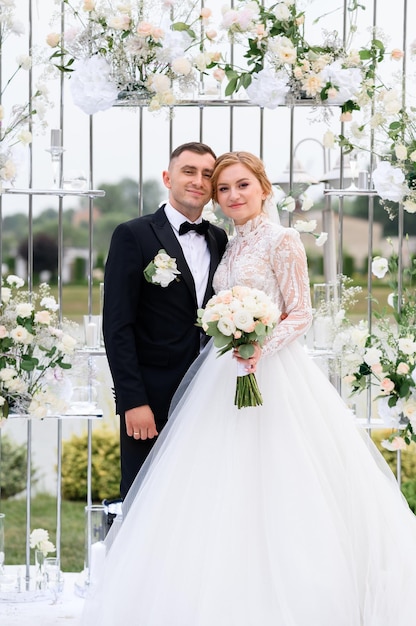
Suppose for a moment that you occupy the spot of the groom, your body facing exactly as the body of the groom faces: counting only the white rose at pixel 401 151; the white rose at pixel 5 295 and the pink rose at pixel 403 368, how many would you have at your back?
1

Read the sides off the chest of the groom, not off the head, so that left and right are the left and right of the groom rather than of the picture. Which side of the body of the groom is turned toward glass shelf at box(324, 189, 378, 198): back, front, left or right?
left

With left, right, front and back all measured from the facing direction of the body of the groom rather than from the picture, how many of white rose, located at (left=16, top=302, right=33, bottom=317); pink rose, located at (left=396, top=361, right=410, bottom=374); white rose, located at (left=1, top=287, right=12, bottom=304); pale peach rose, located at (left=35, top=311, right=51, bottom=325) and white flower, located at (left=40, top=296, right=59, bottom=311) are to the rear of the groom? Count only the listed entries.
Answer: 4

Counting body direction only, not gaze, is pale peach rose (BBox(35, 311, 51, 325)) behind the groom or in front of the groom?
behind

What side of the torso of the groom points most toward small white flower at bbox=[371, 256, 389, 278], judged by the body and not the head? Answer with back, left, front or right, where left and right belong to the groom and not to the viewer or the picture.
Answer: left

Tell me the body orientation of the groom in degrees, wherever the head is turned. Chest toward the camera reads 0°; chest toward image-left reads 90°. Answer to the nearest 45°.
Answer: approximately 315°

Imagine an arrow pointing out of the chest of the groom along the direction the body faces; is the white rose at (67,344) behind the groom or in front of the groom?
behind

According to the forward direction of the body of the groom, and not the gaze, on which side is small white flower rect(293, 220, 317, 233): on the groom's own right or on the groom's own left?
on the groom's own left
